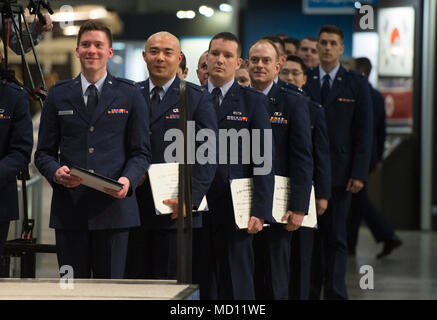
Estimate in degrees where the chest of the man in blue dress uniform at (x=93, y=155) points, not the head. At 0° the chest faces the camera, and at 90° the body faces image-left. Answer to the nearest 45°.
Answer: approximately 0°

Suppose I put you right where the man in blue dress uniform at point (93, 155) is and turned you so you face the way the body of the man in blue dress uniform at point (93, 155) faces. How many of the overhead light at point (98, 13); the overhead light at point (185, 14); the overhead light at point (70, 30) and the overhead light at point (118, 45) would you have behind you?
4

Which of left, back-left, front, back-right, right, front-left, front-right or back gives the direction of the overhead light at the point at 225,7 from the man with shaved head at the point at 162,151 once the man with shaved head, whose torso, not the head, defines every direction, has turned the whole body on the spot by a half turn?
front-left

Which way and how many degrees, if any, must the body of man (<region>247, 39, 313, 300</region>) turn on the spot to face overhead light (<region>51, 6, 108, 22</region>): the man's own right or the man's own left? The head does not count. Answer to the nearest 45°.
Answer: approximately 90° to the man's own right

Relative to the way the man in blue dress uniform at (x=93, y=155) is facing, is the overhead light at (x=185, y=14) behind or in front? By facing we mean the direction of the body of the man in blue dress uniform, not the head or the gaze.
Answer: behind

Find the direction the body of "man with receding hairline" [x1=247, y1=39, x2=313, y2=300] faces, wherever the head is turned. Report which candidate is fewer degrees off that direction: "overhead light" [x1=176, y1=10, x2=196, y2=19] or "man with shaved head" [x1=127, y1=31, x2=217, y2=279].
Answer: the man with shaved head

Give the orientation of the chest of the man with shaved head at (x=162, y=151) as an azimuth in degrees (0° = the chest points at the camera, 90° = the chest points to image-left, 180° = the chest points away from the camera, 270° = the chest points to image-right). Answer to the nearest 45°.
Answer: approximately 45°

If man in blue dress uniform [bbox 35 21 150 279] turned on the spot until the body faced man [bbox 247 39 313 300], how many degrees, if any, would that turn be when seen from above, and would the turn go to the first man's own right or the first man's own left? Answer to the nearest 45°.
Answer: approximately 135° to the first man's own left

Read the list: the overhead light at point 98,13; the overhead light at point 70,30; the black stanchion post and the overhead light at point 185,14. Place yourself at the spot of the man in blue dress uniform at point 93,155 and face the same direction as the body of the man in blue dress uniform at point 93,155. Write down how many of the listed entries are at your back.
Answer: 3
